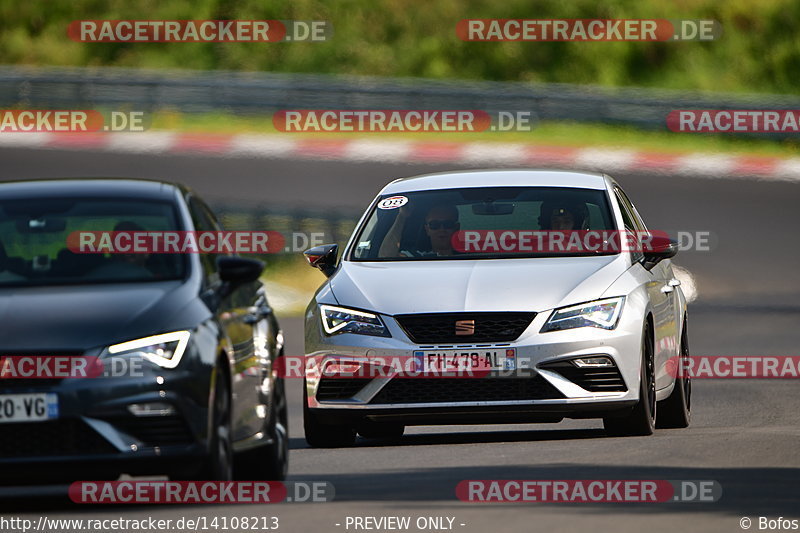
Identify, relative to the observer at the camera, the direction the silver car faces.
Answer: facing the viewer

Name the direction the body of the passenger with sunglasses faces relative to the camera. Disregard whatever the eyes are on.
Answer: toward the camera

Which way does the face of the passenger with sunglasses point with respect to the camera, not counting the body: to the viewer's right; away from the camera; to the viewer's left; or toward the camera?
toward the camera
